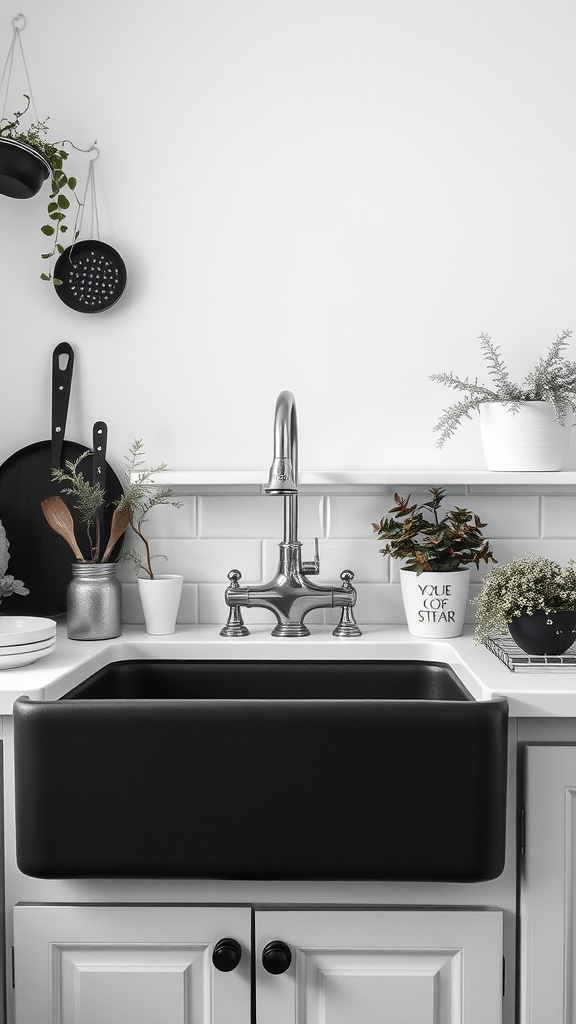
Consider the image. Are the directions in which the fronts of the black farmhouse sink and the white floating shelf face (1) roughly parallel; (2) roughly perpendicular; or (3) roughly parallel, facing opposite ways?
roughly parallel

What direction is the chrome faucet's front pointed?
toward the camera

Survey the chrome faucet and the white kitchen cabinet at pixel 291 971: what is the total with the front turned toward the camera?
2

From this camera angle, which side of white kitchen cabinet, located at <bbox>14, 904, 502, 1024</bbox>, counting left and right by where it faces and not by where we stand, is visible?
front

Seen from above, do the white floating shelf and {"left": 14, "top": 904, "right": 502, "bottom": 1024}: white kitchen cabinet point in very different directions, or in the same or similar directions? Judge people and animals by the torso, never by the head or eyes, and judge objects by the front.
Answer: same or similar directions

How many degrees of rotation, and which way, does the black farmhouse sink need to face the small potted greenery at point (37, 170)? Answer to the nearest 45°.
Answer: approximately 135° to its right

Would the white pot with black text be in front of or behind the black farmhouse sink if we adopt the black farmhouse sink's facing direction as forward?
behind

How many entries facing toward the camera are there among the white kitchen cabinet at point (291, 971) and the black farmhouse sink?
2

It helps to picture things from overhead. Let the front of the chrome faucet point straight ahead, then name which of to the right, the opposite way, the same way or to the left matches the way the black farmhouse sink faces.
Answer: the same way

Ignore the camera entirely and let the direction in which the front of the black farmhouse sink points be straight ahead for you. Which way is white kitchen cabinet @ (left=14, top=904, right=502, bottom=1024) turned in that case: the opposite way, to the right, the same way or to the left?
the same way
